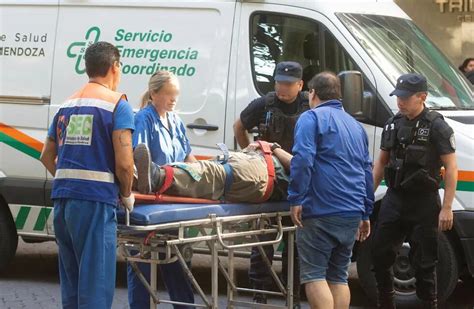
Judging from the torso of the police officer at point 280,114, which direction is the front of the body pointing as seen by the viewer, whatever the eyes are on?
toward the camera

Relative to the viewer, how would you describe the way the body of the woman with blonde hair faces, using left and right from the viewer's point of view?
facing the viewer and to the right of the viewer

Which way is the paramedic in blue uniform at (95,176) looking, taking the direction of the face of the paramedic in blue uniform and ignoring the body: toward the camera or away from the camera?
away from the camera

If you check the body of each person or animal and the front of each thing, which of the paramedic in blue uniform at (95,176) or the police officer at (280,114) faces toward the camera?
the police officer

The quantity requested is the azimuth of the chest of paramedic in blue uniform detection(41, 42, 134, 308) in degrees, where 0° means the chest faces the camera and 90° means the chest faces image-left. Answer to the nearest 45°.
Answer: approximately 225°

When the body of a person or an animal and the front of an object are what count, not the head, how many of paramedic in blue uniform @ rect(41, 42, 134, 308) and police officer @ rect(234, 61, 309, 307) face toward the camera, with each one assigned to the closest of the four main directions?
1

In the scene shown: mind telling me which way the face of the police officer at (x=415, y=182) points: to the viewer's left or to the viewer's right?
to the viewer's left
